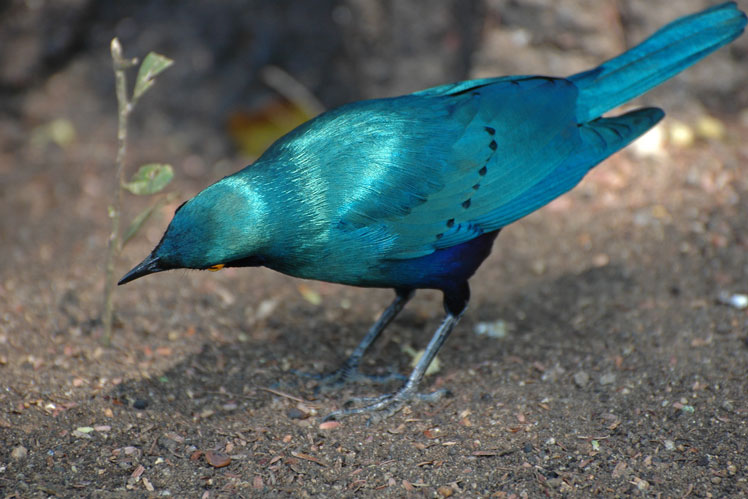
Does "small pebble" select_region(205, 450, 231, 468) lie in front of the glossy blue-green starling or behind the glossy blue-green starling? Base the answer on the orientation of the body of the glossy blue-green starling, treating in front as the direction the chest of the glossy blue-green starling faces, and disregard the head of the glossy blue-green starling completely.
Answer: in front

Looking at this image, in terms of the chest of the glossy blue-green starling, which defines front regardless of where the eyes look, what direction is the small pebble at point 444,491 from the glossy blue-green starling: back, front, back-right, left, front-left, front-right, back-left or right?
left

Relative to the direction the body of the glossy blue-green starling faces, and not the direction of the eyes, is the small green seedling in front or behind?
in front

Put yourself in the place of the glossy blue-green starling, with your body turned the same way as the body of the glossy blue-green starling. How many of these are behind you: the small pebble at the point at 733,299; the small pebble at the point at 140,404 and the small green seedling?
1

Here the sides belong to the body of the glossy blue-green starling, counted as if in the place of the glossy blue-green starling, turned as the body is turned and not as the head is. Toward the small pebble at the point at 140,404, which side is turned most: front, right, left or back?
front

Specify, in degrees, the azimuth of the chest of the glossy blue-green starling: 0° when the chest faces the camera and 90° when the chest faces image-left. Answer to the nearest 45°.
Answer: approximately 90°

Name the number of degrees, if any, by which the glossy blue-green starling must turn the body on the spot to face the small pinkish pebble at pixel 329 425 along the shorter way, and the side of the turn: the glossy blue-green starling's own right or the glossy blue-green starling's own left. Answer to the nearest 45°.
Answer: approximately 45° to the glossy blue-green starling's own left

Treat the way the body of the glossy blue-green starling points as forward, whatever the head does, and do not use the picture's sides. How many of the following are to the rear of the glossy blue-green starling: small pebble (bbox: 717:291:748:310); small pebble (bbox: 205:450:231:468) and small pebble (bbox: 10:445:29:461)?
1

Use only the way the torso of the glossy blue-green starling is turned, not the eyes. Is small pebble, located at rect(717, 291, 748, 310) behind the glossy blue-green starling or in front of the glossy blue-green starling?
behind

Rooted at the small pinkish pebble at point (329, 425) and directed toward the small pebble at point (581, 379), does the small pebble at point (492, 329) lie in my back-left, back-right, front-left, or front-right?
front-left

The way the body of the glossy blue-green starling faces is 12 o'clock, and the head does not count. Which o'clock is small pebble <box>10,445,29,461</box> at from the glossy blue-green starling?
The small pebble is roughly at 11 o'clock from the glossy blue-green starling.

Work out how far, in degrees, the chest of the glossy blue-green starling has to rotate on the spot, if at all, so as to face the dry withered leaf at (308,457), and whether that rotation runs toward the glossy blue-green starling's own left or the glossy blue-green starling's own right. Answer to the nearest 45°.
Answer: approximately 45° to the glossy blue-green starling's own left
